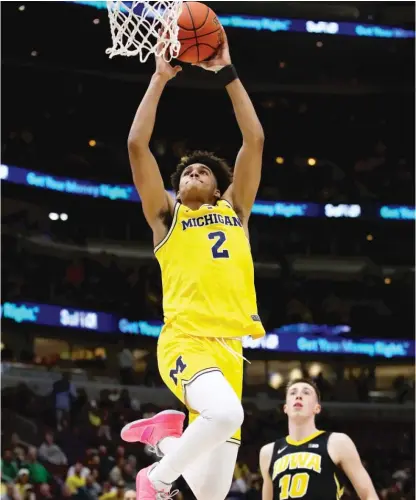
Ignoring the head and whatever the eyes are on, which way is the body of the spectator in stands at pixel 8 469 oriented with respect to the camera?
toward the camera

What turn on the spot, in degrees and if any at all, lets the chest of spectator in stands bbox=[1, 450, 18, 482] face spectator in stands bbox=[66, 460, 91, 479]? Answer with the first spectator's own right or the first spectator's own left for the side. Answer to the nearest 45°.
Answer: approximately 135° to the first spectator's own left

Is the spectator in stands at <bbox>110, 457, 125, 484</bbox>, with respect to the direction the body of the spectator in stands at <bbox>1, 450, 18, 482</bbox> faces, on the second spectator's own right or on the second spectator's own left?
on the second spectator's own left

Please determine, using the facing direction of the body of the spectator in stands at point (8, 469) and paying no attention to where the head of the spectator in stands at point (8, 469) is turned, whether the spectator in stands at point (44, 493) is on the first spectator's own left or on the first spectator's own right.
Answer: on the first spectator's own left

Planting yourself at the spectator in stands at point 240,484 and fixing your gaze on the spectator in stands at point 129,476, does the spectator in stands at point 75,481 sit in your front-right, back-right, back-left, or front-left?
front-left

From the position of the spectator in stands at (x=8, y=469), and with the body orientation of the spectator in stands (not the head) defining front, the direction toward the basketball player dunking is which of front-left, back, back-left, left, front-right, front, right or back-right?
front

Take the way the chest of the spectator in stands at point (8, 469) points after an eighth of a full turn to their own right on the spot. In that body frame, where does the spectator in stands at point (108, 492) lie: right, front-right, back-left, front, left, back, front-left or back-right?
back-left

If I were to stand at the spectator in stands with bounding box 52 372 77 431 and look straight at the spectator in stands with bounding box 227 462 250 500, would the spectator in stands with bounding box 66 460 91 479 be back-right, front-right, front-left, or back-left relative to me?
front-right

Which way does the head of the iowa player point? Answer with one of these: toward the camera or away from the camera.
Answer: toward the camera

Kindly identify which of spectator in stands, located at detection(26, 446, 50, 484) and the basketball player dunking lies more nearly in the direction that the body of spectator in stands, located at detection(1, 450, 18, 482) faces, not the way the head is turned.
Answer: the basketball player dunking

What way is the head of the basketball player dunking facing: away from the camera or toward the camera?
toward the camera

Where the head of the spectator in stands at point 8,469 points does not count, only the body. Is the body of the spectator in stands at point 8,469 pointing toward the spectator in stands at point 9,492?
yes

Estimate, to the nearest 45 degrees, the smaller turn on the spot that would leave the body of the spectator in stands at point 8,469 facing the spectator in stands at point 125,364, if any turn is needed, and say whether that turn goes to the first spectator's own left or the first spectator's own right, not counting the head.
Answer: approximately 180°

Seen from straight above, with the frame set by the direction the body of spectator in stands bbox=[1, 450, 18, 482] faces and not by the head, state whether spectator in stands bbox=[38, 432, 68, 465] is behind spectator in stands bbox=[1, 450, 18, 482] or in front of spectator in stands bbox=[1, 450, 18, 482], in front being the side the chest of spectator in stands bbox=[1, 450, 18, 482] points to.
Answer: behind

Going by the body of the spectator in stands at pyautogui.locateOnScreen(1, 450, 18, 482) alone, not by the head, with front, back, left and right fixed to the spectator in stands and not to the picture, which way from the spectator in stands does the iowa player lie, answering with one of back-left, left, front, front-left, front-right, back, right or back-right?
front

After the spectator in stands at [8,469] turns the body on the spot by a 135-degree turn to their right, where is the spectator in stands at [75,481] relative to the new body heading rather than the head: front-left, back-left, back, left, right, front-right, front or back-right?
back-right
